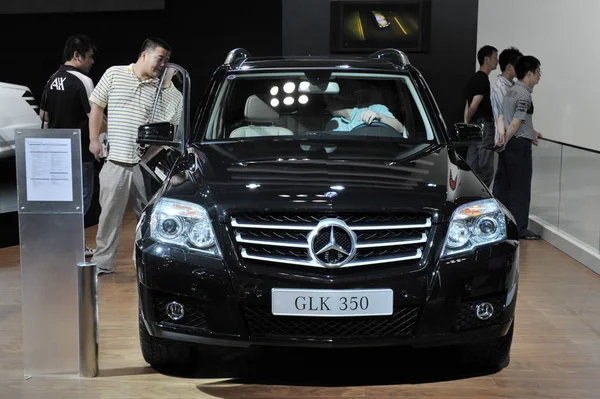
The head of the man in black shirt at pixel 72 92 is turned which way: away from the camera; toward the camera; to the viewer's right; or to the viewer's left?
to the viewer's right

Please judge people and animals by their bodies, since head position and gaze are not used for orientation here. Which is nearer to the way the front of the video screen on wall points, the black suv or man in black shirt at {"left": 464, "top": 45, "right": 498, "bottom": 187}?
the black suv

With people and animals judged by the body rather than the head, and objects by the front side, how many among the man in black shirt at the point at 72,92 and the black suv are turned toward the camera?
1

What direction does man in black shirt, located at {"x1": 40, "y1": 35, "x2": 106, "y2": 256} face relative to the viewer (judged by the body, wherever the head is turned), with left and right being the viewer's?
facing away from the viewer and to the right of the viewer
